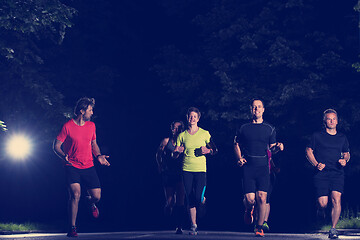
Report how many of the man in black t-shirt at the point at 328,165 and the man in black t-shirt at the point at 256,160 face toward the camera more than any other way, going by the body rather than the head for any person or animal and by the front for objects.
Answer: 2

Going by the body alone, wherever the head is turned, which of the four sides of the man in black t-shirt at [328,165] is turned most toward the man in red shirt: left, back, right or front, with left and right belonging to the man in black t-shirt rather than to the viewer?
right

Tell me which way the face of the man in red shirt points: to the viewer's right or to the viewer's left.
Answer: to the viewer's right

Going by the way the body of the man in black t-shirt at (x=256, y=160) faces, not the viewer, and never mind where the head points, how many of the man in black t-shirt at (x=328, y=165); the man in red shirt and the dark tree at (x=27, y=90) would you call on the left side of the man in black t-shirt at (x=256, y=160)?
1

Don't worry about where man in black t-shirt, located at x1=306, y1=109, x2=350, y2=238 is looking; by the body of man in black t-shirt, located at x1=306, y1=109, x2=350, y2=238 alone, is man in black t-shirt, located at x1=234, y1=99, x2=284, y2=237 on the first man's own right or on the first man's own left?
on the first man's own right

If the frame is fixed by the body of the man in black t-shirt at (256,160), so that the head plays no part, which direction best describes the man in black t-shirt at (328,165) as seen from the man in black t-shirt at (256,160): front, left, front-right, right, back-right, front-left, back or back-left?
left

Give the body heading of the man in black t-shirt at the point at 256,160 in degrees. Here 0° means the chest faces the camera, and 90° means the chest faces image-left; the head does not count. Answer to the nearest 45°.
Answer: approximately 0°

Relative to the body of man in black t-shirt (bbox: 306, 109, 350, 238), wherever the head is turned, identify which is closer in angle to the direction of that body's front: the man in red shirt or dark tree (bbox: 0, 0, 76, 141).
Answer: the man in red shirt
